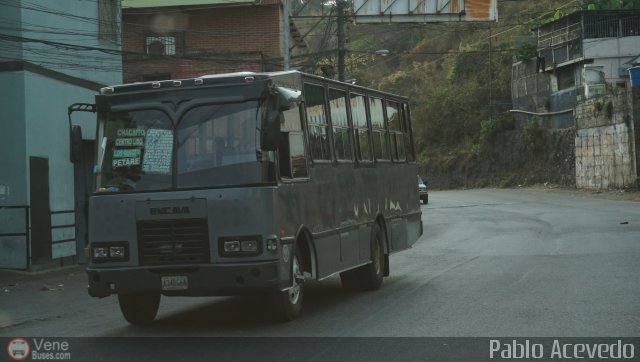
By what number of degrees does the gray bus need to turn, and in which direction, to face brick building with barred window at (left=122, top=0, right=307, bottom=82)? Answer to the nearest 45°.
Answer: approximately 135° to its right

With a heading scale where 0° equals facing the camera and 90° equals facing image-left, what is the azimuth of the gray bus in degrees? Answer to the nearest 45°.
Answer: approximately 45°
